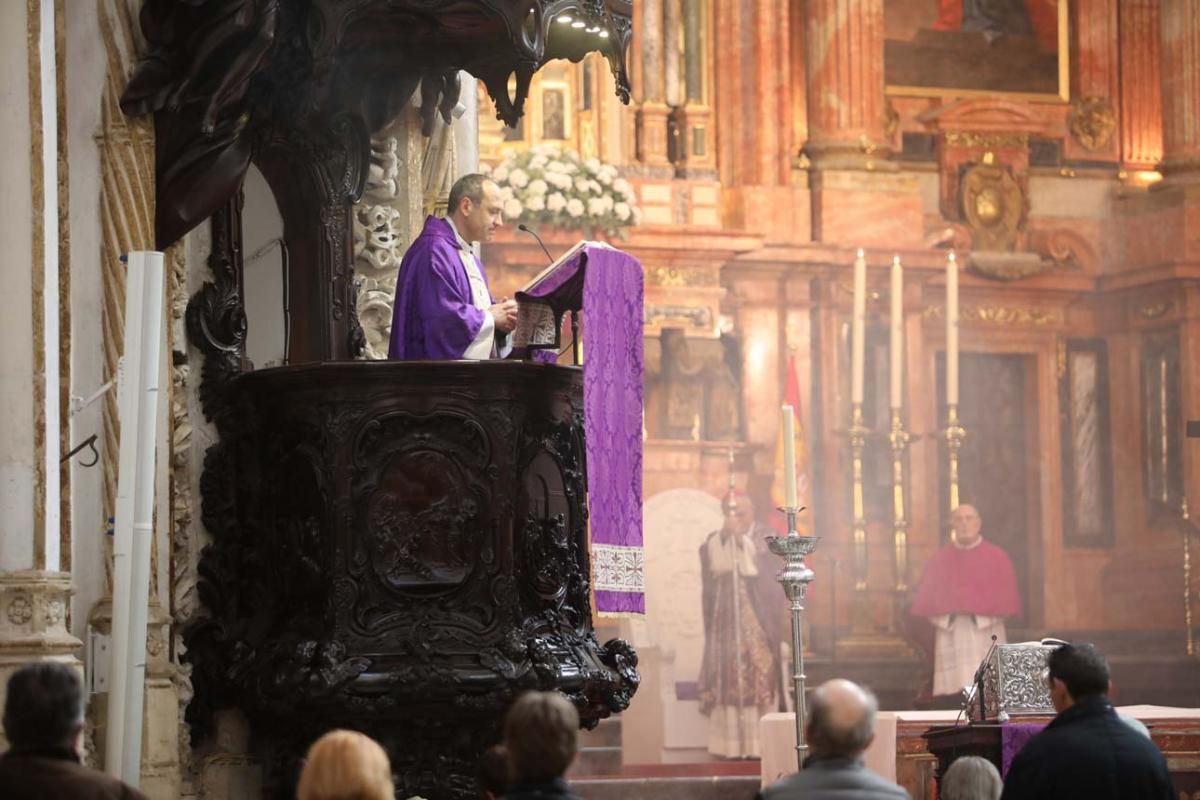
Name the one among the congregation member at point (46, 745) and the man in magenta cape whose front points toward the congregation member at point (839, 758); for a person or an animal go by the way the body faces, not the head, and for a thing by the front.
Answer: the man in magenta cape

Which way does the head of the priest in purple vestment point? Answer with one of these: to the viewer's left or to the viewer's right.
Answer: to the viewer's right

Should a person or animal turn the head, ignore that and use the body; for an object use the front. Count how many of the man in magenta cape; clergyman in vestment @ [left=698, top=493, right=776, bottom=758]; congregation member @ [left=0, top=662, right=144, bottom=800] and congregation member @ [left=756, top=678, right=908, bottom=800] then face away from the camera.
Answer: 2

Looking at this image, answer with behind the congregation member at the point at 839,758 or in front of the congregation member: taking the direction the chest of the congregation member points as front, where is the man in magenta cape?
in front

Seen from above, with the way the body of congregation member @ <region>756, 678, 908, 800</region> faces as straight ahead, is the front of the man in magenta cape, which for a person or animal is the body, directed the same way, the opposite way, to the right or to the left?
the opposite way

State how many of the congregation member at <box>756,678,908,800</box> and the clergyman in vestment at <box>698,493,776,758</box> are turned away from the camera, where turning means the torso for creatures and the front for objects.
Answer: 1

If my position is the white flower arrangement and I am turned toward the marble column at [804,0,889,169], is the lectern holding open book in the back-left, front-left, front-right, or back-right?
back-right

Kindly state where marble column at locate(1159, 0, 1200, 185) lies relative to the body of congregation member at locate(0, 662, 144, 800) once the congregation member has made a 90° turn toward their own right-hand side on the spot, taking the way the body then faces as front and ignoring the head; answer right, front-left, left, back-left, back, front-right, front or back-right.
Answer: front-left

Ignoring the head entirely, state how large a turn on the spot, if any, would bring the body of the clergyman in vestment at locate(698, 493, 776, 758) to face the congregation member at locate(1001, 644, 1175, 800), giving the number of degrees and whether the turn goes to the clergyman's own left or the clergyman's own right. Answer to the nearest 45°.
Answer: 0° — they already face them

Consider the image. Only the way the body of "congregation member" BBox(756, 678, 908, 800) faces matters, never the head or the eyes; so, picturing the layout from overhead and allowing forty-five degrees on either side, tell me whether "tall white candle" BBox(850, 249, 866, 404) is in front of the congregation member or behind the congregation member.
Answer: in front

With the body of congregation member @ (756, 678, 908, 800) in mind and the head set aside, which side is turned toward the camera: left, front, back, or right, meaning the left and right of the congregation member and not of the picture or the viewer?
back

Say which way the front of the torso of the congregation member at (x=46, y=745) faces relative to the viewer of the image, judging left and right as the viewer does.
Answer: facing away from the viewer

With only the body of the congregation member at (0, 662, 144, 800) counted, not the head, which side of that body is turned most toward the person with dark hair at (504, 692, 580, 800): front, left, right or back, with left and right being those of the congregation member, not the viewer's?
right

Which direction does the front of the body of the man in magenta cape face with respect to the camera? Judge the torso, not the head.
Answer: toward the camera

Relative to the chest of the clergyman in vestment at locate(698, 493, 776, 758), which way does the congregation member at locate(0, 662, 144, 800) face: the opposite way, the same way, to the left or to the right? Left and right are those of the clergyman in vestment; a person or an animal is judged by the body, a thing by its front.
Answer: the opposite way
